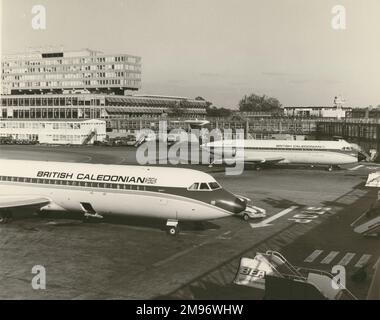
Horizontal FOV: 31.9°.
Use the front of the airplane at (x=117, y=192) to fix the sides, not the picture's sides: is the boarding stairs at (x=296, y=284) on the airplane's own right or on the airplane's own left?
on the airplane's own right

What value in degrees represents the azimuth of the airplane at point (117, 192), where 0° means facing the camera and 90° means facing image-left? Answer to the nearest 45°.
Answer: approximately 270°
